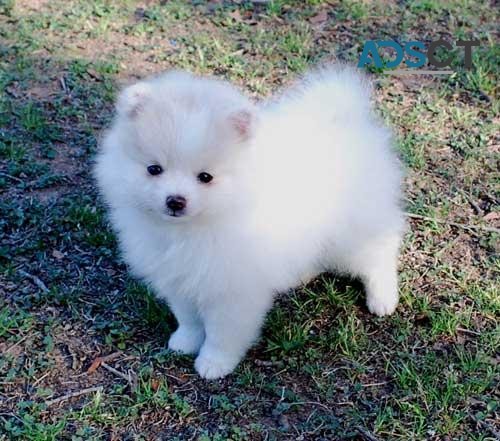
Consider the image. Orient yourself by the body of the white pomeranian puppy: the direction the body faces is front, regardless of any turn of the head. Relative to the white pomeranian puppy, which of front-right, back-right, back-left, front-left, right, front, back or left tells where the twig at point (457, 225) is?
back

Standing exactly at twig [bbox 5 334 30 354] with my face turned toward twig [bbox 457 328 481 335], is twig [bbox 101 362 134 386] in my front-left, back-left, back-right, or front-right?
front-right

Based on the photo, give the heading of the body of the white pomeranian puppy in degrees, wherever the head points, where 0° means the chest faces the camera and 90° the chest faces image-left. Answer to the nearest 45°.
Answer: approximately 45°

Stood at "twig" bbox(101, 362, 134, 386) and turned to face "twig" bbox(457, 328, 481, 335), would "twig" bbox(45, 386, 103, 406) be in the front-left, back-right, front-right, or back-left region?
back-right

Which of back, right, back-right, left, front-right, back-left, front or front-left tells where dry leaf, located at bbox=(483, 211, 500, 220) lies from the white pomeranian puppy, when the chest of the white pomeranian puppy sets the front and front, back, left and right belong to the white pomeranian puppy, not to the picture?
back

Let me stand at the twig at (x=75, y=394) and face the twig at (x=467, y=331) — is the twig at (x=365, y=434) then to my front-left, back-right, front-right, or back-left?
front-right

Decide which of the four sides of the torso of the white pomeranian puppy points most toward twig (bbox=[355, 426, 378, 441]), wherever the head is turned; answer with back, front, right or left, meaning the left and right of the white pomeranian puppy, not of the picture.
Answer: left
